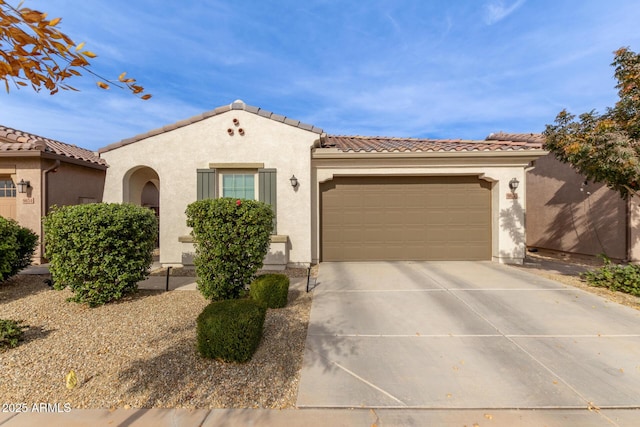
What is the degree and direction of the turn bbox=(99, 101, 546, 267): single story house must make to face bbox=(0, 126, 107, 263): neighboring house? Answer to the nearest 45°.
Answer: approximately 90° to its right

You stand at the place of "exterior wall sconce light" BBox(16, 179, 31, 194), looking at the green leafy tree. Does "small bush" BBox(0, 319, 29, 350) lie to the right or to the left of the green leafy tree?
right

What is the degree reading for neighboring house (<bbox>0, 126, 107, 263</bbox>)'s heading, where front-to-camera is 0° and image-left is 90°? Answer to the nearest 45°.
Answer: approximately 45°

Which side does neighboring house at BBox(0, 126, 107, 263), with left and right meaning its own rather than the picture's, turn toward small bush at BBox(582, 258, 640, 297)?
left

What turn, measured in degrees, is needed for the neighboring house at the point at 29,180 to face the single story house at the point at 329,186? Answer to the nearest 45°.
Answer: approximately 90° to its left

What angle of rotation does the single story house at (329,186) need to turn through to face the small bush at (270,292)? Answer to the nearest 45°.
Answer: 0° — it already faces it

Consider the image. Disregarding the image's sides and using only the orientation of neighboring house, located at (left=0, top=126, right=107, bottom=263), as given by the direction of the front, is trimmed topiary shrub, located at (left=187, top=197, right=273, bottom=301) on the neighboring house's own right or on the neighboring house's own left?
on the neighboring house's own left

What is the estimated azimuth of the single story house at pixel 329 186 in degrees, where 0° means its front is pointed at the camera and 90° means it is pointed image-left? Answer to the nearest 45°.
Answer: approximately 0°

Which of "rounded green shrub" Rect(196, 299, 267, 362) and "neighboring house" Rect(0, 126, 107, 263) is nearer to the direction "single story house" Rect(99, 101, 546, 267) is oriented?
the rounded green shrub
